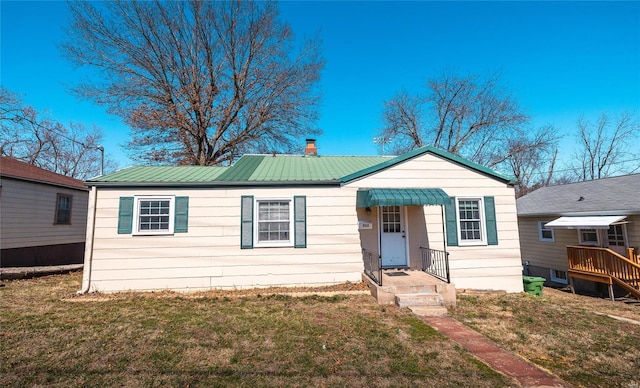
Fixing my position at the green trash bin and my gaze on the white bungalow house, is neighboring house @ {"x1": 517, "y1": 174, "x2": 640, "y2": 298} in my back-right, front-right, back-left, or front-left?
back-right

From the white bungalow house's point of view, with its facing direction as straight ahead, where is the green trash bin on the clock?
The green trash bin is roughly at 9 o'clock from the white bungalow house.

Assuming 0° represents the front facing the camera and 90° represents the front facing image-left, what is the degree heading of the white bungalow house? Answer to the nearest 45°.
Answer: approximately 0°

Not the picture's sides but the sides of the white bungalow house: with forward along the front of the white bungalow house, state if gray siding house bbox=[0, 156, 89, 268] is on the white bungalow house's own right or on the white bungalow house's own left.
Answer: on the white bungalow house's own right

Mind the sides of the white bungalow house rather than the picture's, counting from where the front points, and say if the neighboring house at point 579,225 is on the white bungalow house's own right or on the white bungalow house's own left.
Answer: on the white bungalow house's own left

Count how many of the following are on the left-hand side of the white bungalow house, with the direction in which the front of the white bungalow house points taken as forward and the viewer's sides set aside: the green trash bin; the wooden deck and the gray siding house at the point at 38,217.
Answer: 2

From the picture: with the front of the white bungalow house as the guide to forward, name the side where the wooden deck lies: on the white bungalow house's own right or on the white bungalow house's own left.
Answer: on the white bungalow house's own left
